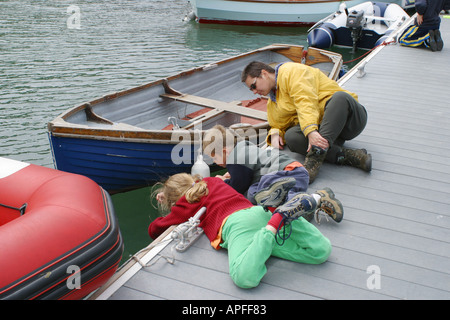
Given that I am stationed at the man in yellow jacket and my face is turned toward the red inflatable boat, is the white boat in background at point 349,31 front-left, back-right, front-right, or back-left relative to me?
back-right

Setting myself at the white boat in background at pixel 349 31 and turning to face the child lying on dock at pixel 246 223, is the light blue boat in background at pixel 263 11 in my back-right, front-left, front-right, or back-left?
back-right

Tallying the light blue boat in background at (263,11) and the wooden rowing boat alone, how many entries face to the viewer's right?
1

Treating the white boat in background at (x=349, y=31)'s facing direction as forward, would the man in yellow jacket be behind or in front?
behind
